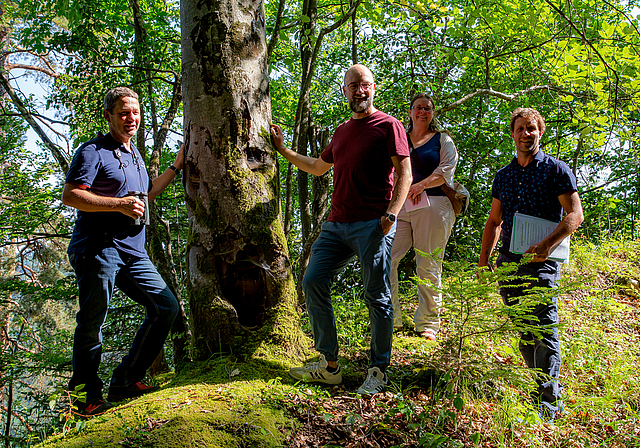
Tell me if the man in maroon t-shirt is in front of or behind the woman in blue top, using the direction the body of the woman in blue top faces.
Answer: in front

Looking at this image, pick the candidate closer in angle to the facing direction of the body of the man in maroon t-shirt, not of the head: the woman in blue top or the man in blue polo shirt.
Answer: the man in blue polo shirt

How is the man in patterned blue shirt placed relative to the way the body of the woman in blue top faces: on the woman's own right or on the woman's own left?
on the woman's own left

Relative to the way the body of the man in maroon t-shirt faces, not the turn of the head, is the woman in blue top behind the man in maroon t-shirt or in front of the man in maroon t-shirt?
behind

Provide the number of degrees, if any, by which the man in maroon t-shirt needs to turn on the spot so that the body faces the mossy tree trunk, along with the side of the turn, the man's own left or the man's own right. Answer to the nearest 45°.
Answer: approximately 45° to the man's own right

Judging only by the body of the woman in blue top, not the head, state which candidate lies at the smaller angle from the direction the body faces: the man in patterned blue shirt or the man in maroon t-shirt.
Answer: the man in maroon t-shirt

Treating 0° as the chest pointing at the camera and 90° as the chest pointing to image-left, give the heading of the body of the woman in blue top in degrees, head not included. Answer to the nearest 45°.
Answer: approximately 45°

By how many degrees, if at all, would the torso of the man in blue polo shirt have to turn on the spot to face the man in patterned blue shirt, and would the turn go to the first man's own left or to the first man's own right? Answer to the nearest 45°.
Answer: approximately 45° to the first man's own left

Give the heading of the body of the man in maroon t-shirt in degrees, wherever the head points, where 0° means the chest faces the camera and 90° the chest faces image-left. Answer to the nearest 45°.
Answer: approximately 45°

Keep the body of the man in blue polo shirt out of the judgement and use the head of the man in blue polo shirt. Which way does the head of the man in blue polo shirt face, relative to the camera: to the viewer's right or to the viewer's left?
to the viewer's right

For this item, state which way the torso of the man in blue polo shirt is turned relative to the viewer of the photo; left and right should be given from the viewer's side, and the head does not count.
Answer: facing the viewer and to the right of the viewer
